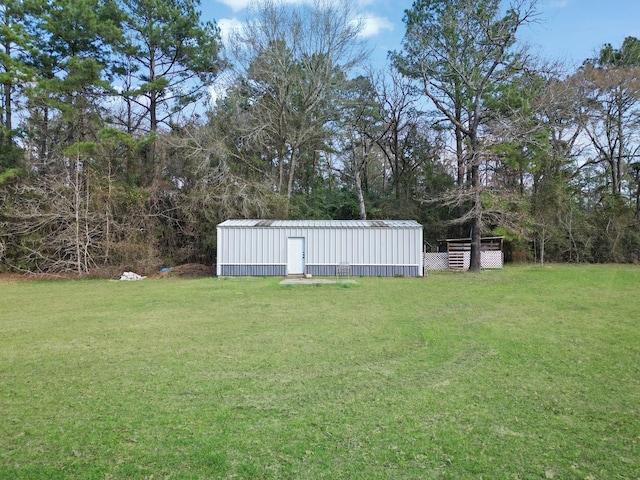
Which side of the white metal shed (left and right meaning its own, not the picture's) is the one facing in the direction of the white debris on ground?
right

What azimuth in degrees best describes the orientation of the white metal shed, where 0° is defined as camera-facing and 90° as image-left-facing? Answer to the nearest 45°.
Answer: approximately 0°
